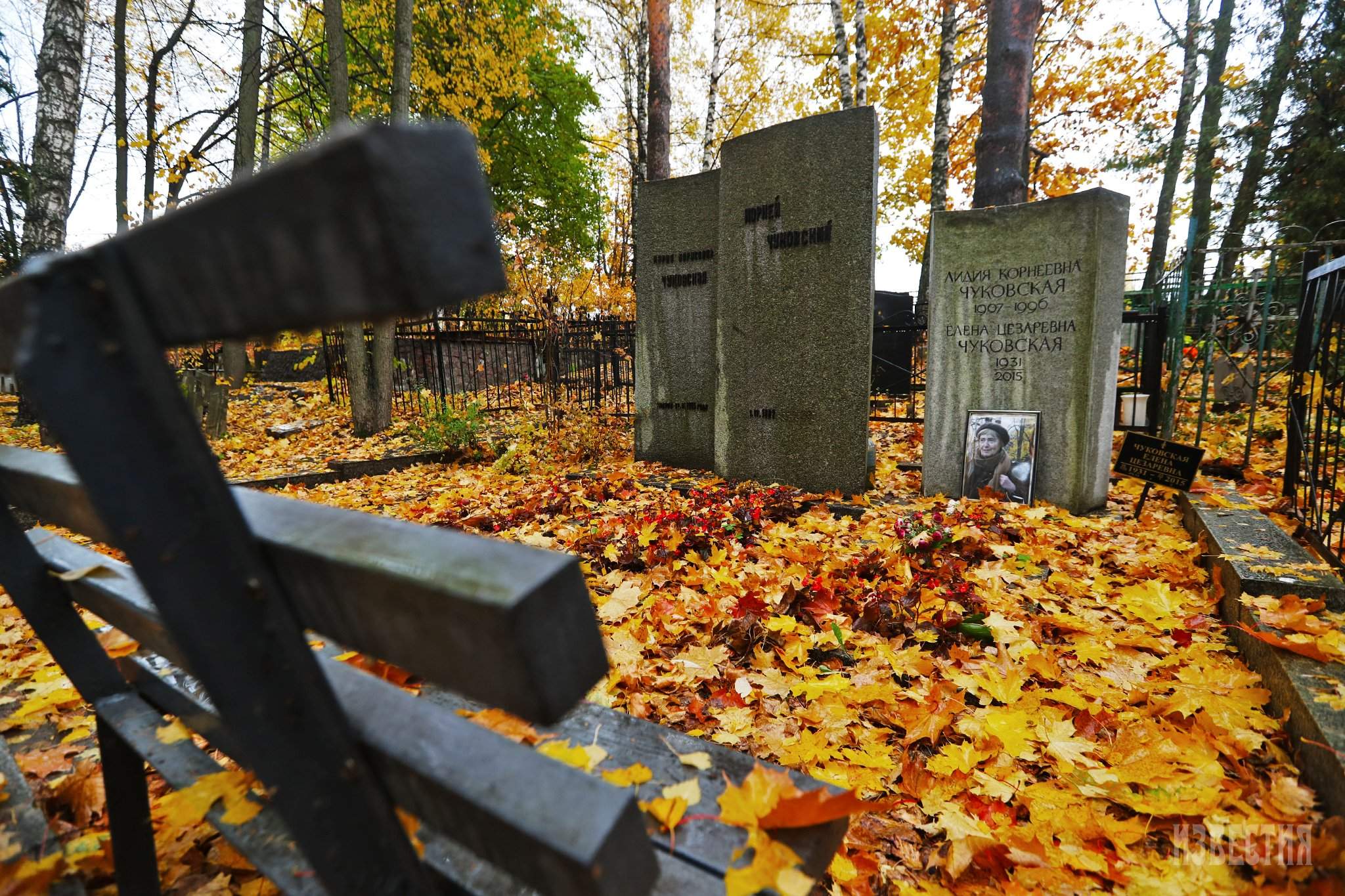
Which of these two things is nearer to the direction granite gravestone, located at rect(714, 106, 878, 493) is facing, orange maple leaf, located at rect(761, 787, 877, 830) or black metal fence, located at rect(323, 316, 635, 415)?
the orange maple leaf

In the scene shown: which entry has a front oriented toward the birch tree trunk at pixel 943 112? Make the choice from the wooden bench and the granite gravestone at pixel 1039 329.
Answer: the wooden bench

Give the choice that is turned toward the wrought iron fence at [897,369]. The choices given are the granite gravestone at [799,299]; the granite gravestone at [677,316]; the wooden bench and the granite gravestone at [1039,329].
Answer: the wooden bench

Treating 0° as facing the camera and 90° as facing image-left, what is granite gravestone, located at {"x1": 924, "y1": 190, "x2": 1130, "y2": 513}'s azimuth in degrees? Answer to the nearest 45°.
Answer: approximately 45°

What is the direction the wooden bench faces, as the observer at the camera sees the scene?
facing away from the viewer and to the right of the viewer

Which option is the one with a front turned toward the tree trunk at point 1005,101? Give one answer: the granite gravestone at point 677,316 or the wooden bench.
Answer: the wooden bench

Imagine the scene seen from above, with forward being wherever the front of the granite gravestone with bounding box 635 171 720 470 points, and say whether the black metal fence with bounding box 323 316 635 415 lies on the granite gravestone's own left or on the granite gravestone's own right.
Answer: on the granite gravestone's own right

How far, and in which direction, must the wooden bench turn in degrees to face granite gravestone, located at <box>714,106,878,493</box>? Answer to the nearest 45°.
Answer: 0° — it already faces it

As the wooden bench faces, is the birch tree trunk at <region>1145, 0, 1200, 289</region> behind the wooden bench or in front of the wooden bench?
in front

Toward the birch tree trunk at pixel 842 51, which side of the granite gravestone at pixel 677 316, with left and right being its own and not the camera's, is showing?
back

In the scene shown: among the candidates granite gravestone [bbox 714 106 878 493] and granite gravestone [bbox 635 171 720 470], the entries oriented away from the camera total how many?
0

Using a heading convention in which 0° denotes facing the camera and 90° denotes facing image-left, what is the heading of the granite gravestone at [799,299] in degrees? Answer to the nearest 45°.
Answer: approximately 45°

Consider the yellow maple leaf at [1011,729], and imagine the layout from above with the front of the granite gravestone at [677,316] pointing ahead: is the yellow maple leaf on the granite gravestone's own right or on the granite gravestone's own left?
on the granite gravestone's own left
